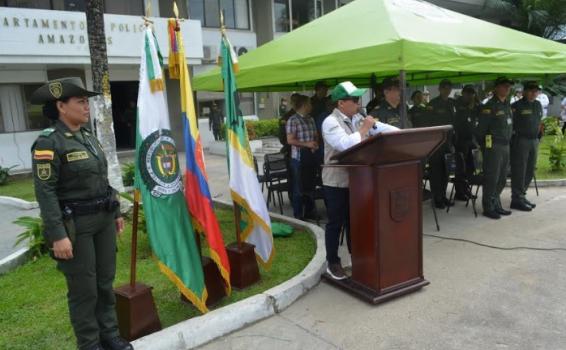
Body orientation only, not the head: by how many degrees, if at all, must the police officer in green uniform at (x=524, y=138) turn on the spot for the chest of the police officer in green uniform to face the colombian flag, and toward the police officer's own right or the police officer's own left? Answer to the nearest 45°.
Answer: approximately 90° to the police officer's own right

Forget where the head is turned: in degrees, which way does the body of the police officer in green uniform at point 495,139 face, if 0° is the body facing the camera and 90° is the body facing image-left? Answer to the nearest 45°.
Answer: approximately 315°

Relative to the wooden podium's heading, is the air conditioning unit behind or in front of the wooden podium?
behind

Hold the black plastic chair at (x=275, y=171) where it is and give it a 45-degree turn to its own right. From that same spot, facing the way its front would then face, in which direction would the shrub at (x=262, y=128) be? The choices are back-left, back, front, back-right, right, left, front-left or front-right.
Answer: back

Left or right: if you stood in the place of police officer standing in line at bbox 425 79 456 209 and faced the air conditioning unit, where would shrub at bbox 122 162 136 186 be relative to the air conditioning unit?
left
